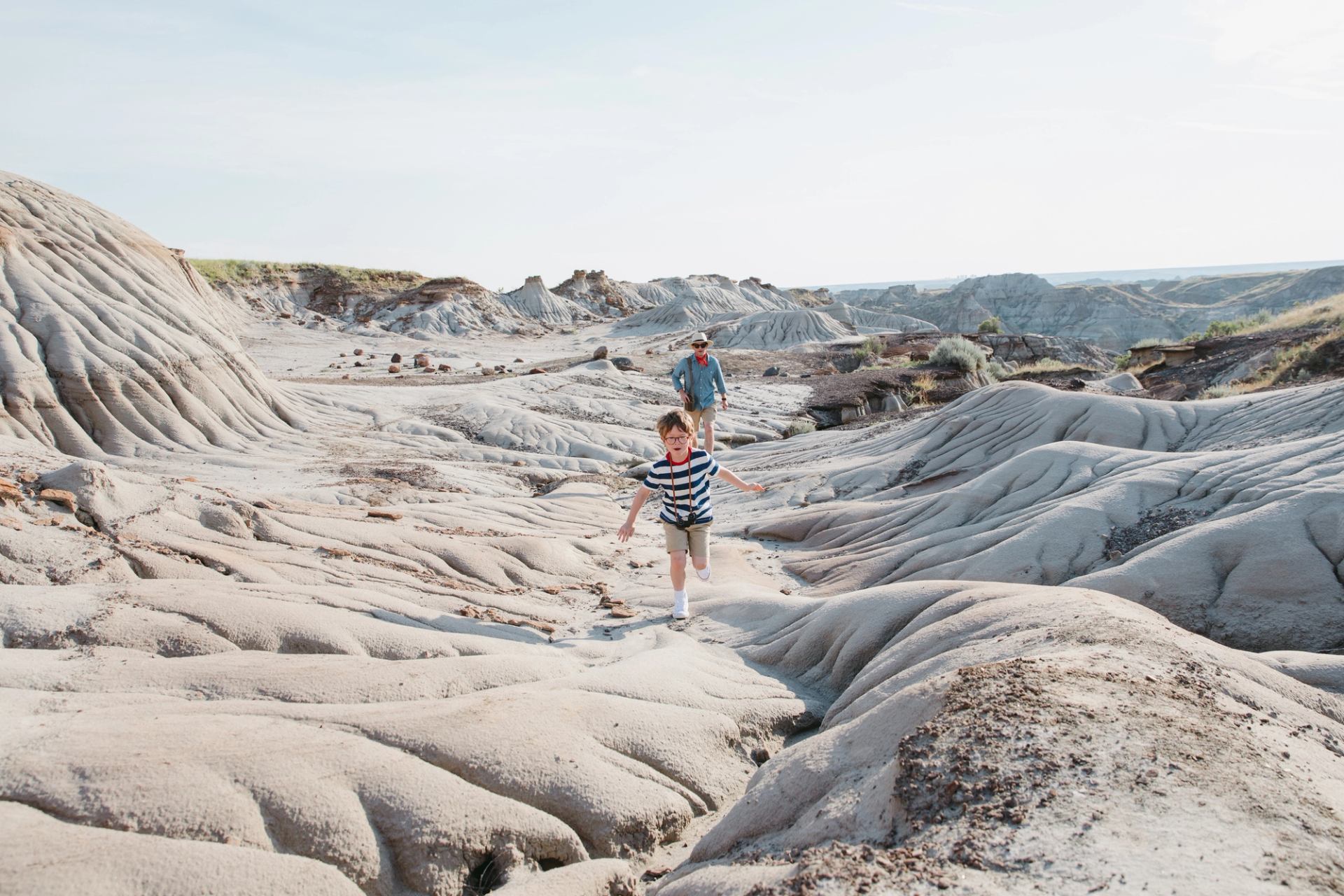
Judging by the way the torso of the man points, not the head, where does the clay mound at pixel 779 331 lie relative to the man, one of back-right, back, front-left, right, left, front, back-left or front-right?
back

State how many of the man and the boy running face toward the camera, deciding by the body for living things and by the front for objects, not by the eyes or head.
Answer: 2

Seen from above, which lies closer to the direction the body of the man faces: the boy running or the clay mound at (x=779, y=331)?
the boy running

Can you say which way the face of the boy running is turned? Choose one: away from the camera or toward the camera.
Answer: toward the camera

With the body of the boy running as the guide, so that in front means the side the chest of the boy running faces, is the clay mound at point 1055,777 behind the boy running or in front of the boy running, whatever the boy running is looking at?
in front

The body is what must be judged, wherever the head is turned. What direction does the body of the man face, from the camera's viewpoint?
toward the camera

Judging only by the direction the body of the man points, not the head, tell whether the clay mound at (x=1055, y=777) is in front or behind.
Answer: in front

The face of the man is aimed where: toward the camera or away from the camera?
toward the camera

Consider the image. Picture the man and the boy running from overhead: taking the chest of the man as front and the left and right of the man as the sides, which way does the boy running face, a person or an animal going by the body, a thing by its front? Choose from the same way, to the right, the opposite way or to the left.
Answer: the same way

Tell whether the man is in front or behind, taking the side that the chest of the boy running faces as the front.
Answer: behind

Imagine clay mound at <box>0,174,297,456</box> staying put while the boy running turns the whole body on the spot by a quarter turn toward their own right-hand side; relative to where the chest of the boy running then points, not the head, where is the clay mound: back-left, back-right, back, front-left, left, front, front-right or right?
front-right

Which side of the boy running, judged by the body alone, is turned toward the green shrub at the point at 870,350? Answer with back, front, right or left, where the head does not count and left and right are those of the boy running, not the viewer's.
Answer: back

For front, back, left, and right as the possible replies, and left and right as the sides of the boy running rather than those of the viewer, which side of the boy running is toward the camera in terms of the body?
front

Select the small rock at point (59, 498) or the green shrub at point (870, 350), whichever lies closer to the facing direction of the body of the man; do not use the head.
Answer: the small rock
